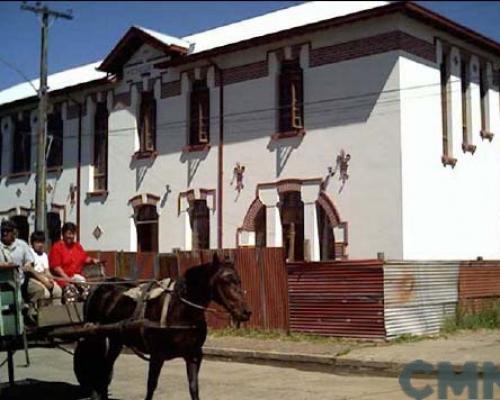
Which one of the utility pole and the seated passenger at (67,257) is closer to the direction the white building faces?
the seated passenger

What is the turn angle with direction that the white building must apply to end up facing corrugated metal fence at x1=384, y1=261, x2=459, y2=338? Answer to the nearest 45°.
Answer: approximately 90° to its left

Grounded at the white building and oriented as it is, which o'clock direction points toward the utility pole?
The utility pole is roughly at 2 o'clock from the white building.

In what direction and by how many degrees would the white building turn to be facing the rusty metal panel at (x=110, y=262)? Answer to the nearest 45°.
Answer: approximately 45° to its right

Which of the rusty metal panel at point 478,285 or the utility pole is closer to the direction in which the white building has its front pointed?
the utility pole

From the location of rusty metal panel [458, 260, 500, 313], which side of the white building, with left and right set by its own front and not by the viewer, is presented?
left

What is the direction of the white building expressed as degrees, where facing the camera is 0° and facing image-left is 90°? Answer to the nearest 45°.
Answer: approximately 45°
